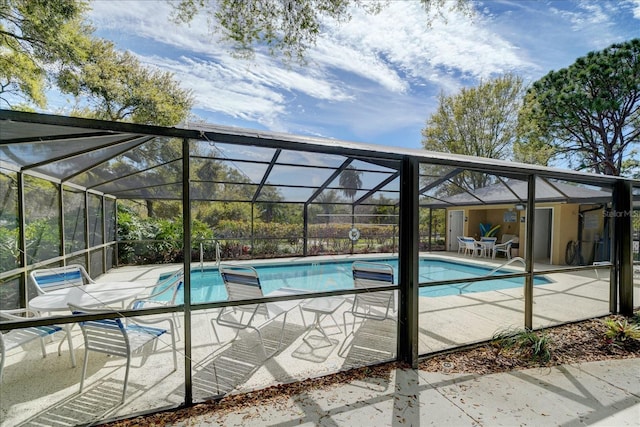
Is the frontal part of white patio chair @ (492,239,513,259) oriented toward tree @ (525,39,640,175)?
no

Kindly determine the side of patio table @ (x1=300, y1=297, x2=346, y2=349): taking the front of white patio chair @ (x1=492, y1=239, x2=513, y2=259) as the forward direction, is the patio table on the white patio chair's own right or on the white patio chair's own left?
on the white patio chair's own left

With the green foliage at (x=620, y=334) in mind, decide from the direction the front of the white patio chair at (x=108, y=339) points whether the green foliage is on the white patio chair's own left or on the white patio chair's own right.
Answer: on the white patio chair's own right

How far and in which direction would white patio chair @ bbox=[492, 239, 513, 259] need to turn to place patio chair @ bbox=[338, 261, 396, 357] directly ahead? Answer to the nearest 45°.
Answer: approximately 90° to its left

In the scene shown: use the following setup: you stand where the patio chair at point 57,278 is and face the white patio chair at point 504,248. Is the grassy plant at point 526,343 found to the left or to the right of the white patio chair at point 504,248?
right

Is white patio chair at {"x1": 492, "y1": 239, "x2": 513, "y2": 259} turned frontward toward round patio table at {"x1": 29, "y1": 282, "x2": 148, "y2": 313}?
no

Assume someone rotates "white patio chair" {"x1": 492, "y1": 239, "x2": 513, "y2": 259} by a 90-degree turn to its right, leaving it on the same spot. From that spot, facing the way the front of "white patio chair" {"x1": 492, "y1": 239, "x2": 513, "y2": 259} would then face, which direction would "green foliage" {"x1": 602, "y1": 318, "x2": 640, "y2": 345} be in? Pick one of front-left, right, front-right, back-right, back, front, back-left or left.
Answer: back

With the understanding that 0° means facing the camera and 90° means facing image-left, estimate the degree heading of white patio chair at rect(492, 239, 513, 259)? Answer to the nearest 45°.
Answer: approximately 90°

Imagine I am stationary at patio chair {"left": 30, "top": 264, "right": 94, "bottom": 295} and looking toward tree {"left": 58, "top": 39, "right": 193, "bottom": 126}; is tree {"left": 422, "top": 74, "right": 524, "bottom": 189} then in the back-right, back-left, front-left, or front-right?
front-right
